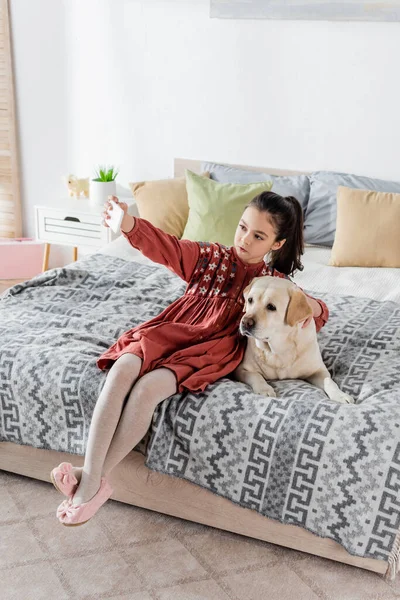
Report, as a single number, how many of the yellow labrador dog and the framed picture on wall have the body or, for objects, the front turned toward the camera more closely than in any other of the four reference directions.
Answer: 2

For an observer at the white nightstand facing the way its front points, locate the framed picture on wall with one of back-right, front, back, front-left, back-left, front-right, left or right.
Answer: back-left

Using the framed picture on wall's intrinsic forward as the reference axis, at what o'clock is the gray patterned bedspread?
The gray patterned bedspread is roughly at 12 o'clock from the framed picture on wall.

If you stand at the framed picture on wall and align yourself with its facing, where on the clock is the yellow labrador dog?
The yellow labrador dog is roughly at 12 o'clock from the framed picture on wall.

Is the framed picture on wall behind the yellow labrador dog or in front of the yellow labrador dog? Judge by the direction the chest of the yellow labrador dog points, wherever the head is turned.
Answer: behind

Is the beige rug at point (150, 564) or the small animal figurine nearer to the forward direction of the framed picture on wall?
the beige rug

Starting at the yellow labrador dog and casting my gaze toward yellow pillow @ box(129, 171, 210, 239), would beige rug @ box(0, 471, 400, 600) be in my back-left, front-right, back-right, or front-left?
back-left

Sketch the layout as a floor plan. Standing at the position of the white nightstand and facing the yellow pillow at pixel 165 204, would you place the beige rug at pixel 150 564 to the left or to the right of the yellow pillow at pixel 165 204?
right

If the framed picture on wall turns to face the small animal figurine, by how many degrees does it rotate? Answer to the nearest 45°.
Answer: approximately 90° to its right

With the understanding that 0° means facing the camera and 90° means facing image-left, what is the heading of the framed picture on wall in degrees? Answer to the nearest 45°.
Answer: approximately 0°

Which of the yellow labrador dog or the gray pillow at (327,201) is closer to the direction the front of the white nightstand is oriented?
the yellow labrador dog

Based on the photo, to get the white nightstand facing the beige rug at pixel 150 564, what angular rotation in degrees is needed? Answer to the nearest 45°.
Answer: approximately 45° to its left

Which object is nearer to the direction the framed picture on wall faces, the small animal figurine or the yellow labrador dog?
the yellow labrador dog
